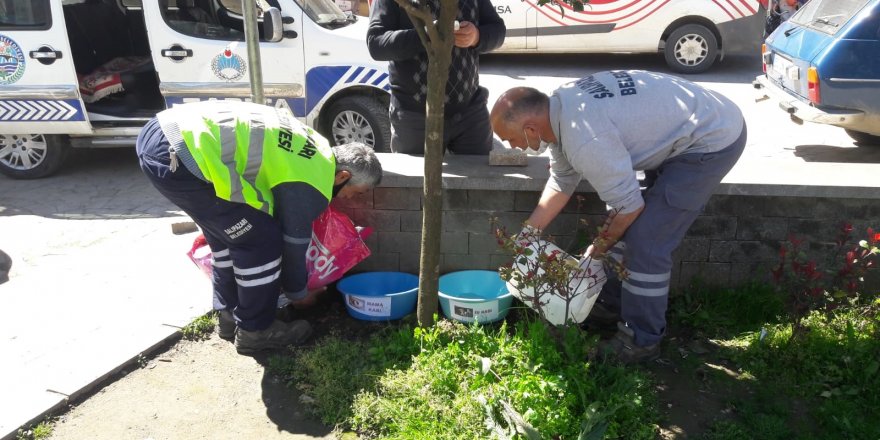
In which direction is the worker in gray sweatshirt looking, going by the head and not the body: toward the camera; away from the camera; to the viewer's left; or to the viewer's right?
to the viewer's left

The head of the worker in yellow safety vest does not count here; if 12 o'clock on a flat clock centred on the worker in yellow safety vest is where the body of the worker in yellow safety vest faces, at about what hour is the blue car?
The blue car is roughly at 11 o'clock from the worker in yellow safety vest.

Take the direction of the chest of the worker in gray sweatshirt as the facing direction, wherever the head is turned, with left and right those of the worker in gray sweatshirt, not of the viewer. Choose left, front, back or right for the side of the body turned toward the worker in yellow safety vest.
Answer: front

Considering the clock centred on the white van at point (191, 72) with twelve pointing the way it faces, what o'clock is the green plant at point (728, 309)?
The green plant is roughly at 2 o'clock from the white van.

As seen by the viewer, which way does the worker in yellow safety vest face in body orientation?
to the viewer's right

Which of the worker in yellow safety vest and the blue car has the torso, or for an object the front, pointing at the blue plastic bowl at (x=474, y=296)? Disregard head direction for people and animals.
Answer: the worker in yellow safety vest

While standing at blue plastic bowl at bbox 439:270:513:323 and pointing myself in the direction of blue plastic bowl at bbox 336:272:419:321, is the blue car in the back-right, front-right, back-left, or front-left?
back-right

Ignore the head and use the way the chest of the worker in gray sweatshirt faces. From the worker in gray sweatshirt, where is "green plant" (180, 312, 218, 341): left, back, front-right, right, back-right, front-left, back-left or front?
front

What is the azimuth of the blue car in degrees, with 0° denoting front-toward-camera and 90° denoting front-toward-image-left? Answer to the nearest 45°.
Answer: approximately 225°

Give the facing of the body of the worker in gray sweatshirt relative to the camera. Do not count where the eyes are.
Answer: to the viewer's left

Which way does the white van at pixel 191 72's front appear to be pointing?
to the viewer's right

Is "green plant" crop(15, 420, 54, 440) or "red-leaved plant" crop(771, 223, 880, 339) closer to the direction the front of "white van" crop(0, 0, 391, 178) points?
the red-leaved plant

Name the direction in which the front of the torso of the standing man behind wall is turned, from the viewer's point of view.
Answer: toward the camera

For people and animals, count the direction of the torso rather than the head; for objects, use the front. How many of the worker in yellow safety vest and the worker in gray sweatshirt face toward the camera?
0
